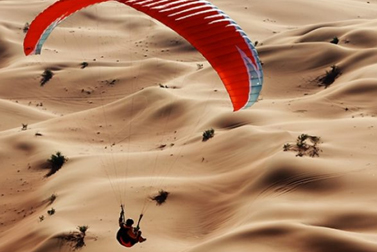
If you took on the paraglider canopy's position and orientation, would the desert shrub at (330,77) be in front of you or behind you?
in front

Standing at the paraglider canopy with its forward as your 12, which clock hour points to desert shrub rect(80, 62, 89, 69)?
The desert shrub is roughly at 10 o'clock from the paraglider canopy.

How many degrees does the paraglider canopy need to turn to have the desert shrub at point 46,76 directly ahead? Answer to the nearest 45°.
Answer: approximately 45° to its left

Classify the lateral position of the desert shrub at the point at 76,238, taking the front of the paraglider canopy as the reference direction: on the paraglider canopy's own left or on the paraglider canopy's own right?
on the paraglider canopy's own left

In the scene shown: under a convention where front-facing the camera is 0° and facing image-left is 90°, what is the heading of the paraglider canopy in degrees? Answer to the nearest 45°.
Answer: approximately 225°
